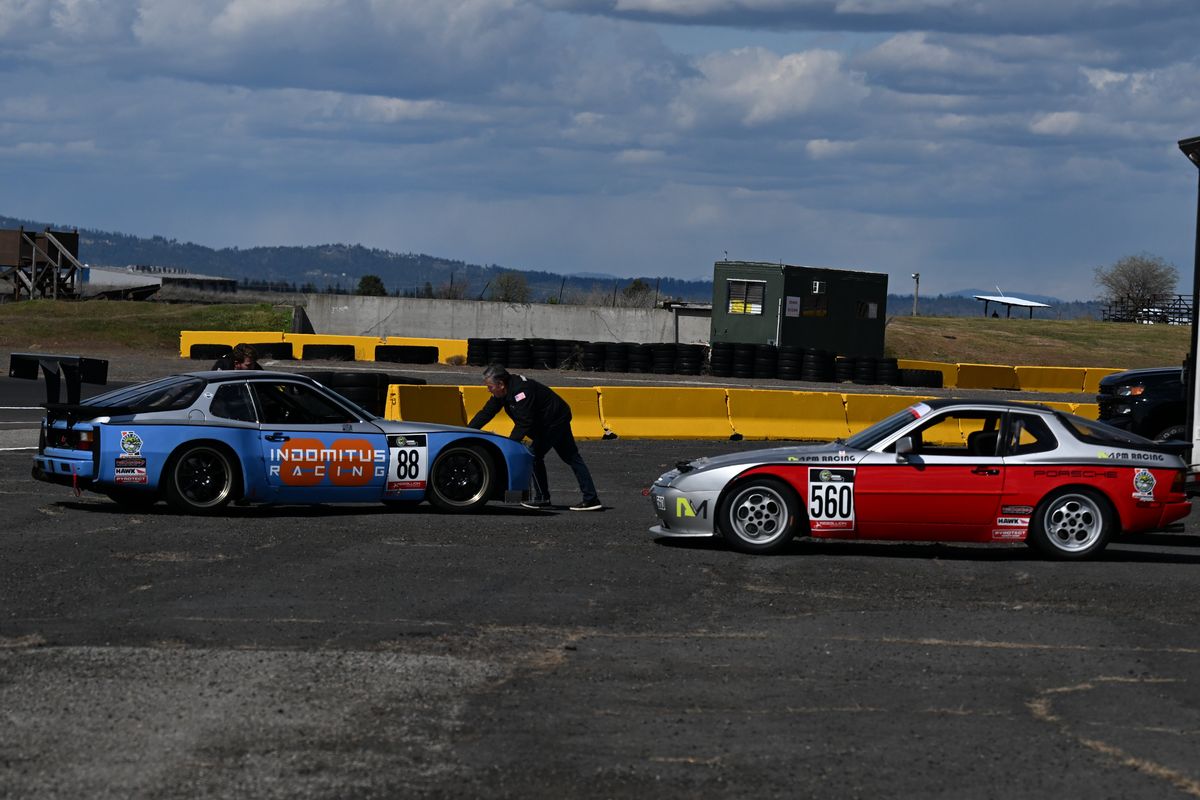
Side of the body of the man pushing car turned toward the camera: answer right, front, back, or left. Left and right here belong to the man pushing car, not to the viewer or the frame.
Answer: left

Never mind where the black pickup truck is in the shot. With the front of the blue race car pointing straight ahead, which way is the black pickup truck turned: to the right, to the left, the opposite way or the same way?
the opposite way

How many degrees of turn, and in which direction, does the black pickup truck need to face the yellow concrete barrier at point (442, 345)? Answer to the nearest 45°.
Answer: approximately 90° to its right

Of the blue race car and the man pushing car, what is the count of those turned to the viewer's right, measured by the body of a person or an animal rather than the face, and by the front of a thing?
1

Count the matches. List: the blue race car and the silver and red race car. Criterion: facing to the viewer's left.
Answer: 1

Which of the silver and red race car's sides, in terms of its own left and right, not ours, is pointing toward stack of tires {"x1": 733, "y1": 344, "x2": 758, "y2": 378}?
right

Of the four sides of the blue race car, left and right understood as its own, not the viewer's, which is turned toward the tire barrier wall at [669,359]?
left

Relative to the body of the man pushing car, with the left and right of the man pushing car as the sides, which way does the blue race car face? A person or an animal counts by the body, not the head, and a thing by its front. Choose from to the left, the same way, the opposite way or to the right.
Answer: the opposite way

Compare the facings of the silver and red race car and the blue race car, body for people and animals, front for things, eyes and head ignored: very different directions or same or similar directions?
very different directions

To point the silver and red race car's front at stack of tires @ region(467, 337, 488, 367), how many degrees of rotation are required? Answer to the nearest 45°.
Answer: approximately 45° to its right

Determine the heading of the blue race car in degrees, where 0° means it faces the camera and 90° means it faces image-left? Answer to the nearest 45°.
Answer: approximately 270°

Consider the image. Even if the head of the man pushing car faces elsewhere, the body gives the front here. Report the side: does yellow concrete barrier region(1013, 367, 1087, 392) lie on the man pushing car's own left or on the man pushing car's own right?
on the man pushing car's own right

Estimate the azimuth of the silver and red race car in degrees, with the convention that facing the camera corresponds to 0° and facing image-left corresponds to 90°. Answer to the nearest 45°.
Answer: approximately 90°

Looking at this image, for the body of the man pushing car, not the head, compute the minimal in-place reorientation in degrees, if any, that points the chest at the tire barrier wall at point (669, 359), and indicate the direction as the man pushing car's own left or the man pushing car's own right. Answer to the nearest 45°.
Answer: approximately 90° to the man pushing car's own right

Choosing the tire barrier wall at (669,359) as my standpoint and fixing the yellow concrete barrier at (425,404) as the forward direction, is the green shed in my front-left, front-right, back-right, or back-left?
back-left
